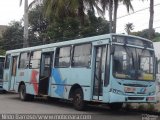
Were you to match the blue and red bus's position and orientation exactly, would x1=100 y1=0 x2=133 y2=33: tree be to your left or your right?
on your left

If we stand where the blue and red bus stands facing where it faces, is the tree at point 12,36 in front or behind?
behind

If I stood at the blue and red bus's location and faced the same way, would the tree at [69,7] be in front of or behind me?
behind

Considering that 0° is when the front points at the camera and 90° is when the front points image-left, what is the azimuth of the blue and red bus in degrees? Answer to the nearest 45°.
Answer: approximately 315°

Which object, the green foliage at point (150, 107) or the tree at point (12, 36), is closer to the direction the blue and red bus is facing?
the green foliage
